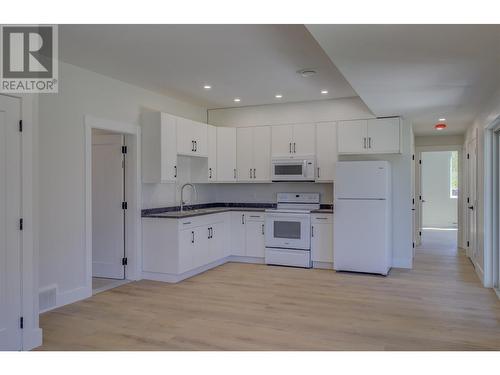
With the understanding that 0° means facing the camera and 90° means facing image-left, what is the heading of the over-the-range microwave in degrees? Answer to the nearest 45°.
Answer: approximately 0°

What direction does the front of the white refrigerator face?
toward the camera

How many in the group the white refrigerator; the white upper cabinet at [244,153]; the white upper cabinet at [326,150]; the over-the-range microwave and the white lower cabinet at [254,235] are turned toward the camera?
5

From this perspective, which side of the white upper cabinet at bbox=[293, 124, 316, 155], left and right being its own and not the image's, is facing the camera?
front

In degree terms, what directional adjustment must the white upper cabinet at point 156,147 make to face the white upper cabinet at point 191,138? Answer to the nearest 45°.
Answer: approximately 90° to its left

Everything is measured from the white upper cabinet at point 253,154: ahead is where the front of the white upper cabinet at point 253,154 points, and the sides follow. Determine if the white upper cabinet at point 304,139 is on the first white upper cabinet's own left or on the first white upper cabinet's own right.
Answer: on the first white upper cabinet's own left

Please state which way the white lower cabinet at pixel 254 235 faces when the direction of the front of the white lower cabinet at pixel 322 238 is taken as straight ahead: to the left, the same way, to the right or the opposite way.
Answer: the same way

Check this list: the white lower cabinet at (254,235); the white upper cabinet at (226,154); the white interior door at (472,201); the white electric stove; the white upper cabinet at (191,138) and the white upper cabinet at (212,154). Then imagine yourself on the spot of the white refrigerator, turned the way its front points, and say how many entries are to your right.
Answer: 5

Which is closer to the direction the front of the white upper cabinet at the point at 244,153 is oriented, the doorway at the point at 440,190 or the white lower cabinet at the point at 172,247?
the white lower cabinet

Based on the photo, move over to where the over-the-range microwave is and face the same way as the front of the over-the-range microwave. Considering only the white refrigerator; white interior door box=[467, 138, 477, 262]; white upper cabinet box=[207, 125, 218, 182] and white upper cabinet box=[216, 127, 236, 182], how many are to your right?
2

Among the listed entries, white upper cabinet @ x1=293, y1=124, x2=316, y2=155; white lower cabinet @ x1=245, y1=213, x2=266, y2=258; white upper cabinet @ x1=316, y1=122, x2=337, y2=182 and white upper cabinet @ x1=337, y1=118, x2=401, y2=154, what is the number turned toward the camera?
4

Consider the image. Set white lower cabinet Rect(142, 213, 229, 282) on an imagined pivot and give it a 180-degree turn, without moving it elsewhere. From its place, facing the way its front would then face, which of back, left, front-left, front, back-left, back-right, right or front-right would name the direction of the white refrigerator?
back-right

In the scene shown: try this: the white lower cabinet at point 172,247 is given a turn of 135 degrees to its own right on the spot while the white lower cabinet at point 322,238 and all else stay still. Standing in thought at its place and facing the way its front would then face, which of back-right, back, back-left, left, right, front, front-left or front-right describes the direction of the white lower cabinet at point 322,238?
back

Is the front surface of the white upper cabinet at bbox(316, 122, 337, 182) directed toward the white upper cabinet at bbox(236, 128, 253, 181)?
no

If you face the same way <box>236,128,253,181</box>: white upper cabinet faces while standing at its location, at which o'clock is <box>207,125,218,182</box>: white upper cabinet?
<box>207,125,218,182</box>: white upper cabinet is roughly at 2 o'clock from <box>236,128,253,181</box>: white upper cabinet.

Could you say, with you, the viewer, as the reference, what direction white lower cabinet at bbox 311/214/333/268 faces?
facing the viewer
